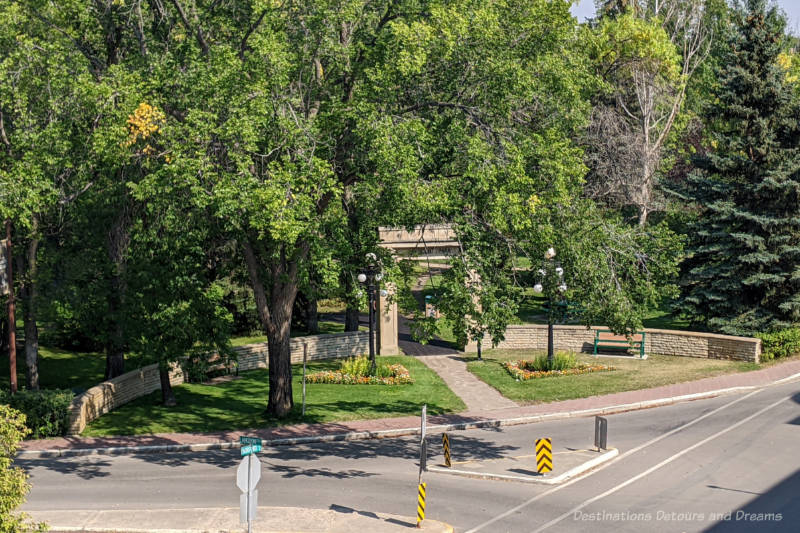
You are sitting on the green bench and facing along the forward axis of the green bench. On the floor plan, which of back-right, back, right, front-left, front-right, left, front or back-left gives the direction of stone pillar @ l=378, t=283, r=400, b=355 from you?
right

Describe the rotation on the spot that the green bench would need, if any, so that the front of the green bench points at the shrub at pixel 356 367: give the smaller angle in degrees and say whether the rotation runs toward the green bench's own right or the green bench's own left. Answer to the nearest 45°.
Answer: approximately 45° to the green bench's own right

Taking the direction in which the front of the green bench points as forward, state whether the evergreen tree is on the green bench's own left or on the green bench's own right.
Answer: on the green bench's own left

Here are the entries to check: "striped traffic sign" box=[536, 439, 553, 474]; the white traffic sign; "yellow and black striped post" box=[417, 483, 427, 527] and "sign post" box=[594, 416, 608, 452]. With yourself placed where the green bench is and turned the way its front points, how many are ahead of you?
4

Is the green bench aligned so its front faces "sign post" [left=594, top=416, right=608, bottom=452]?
yes

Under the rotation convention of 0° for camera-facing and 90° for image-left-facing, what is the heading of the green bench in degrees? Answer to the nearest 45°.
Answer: approximately 0°

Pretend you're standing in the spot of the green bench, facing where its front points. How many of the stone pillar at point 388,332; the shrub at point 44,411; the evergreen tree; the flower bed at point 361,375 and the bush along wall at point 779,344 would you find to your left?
2

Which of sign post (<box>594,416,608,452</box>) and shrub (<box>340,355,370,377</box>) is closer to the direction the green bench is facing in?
the sign post

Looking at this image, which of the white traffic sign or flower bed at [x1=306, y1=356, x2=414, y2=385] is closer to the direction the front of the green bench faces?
the white traffic sign

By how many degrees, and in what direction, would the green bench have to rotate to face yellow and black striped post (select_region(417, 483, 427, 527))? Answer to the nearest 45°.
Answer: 0° — it already faces it

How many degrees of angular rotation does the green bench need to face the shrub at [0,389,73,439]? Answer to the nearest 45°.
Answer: approximately 45° to its right

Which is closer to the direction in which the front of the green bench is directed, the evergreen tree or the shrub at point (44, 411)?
the shrub

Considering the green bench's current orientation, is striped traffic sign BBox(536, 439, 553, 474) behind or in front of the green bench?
in front
